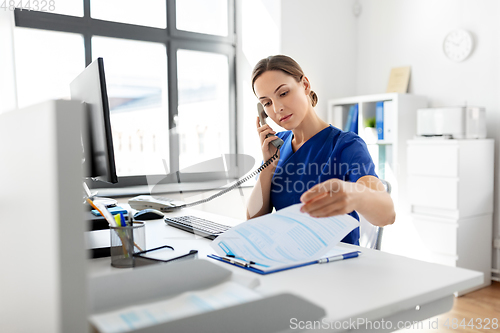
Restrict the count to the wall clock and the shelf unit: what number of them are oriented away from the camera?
0

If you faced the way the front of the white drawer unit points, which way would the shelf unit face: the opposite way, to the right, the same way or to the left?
the same way

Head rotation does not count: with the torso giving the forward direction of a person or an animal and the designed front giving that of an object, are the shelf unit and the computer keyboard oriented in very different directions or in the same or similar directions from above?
very different directions

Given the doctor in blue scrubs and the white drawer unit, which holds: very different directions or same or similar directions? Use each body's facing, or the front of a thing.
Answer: same or similar directions

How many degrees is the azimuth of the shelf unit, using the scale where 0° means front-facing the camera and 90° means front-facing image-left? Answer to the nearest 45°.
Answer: approximately 45°

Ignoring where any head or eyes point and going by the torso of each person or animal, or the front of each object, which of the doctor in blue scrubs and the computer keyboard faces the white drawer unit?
the computer keyboard

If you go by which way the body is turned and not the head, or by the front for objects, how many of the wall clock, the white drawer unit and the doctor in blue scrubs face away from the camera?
0

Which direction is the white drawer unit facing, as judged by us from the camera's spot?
facing the viewer and to the left of the viewer

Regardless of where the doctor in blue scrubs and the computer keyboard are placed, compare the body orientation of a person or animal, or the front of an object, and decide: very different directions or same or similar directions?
very different directions

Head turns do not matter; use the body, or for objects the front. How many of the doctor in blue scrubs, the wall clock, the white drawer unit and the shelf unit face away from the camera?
0

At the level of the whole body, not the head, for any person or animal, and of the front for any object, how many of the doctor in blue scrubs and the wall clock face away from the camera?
0

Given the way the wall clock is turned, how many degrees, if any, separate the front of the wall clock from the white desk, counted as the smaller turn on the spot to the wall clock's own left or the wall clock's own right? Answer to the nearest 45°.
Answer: approximately 45° to the wall clock's own left

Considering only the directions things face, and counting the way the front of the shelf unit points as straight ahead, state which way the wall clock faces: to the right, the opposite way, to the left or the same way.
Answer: the same way

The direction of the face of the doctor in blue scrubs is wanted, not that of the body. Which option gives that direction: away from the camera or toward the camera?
toward the camera

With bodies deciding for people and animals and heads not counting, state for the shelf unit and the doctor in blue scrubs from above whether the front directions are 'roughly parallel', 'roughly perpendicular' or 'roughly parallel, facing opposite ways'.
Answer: roughly parallel

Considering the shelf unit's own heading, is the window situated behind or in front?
in front

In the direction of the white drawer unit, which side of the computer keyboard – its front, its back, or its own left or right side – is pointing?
front

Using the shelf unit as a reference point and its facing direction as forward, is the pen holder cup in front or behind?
in front
